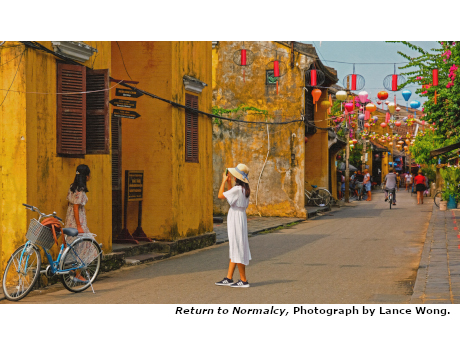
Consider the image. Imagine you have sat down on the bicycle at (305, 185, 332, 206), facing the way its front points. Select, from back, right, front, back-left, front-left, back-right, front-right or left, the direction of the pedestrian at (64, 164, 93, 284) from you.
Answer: left

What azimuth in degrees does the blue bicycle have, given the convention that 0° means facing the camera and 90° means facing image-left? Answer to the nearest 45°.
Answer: approximately 45°

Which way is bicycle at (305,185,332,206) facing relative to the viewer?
to the viewer's left

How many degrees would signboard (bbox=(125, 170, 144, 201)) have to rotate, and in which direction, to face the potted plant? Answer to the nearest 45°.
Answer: approximately 135° to its left

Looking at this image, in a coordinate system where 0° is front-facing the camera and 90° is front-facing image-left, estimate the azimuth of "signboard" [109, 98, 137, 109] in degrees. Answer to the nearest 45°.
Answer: approximately 0°

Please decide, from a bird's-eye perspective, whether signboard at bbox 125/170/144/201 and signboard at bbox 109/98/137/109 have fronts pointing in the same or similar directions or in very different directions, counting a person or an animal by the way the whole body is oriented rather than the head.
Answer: same or similar directions

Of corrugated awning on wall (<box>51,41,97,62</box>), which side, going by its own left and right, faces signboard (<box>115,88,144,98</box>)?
left
